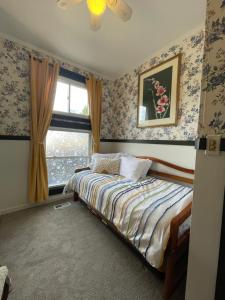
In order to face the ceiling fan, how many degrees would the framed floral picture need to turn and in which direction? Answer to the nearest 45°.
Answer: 0° — it already faces it

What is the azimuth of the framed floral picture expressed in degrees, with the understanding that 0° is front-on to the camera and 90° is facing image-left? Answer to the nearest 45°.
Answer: approximately 45°

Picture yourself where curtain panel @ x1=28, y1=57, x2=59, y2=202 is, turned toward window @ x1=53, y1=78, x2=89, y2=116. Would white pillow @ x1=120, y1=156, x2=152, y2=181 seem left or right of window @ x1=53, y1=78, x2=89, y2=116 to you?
right

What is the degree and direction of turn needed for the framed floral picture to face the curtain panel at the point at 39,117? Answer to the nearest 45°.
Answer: approximately 45° to its right

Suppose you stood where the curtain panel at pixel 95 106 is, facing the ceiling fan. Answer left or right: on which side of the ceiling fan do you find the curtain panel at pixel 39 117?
right

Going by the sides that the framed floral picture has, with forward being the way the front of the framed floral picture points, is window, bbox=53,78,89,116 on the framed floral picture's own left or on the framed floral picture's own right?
on the framed floral picture's own right

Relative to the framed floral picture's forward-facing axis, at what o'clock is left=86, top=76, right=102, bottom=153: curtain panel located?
The curtain panel is roughly at 2 o'clock from the framed floral picture.

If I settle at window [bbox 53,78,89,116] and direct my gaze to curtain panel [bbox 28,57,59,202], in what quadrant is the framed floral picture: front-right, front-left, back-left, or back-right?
back-left
